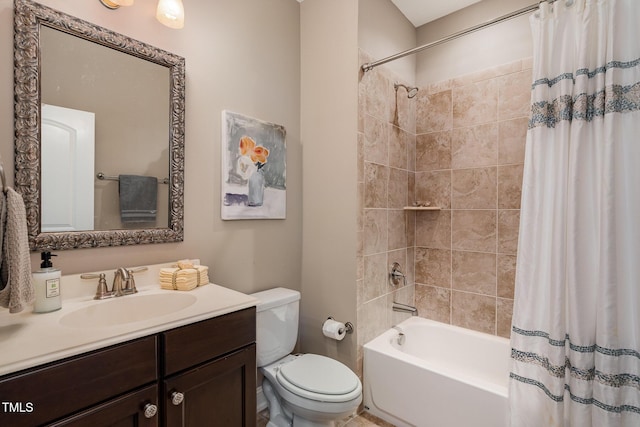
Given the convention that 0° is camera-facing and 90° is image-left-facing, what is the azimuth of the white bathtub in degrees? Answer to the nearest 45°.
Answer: approximately 45°

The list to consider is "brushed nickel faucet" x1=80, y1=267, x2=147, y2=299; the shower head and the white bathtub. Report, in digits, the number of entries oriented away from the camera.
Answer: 0

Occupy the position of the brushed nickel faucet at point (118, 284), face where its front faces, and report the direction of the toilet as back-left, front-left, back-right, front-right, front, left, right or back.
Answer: front-left

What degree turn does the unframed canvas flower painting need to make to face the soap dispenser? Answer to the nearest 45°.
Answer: approximately 90° to its right

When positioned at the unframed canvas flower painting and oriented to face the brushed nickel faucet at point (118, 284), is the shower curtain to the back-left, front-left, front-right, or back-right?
back-left

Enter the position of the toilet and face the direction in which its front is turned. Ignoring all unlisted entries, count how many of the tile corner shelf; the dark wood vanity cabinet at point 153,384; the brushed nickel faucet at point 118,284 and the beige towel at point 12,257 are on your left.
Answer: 1

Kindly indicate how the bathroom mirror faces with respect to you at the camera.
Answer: facing the viewer and to the right of the viewer

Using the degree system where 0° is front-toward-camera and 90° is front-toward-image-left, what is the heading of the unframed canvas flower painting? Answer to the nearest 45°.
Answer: approximately 315°

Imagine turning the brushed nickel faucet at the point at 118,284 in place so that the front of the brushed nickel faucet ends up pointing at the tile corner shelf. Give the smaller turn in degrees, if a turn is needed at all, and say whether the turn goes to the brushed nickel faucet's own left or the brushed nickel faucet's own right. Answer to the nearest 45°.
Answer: approximately 45° to the brushed nickel faucet's own left

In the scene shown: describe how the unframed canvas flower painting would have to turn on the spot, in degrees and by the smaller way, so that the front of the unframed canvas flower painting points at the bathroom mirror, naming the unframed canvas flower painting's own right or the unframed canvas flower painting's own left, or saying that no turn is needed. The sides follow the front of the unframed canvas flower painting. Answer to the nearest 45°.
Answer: approximately 90° to the unframed canvas flower painting's own right

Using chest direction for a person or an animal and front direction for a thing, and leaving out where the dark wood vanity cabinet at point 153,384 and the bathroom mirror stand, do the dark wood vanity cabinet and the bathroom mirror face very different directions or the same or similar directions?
same or similar directions

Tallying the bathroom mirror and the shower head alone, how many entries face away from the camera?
0
